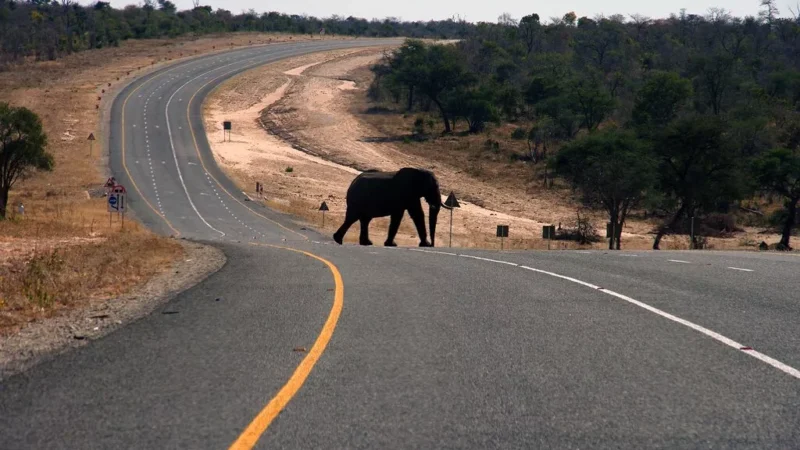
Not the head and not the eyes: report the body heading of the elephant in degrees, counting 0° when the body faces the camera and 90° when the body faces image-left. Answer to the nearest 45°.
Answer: approximately 270°
